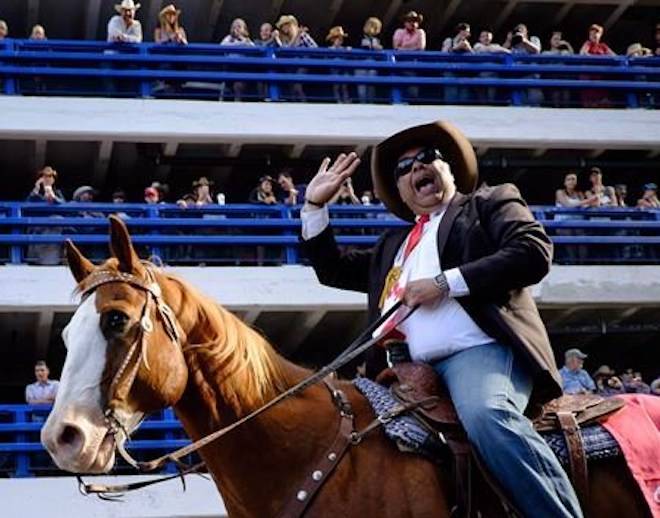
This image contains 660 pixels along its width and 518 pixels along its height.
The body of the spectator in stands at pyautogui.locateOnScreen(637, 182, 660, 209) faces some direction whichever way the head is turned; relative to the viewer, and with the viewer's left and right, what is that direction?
facing the viewer and to the left of the viewer

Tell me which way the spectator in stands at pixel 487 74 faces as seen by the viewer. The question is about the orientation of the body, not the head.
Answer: toward the camera

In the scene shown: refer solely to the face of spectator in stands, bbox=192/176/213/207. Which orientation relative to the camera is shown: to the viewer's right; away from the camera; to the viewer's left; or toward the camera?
toward the camera

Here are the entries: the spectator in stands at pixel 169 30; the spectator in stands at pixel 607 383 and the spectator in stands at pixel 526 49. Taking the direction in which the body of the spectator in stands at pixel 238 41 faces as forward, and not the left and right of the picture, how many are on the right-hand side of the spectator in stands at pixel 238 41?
1

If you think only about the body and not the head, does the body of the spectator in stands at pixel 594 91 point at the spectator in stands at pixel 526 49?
no

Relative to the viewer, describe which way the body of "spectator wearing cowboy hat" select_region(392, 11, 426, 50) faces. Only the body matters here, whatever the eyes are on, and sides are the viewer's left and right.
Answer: facing the viewer

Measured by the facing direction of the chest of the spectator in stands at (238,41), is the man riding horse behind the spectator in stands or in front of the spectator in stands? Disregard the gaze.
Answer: in front

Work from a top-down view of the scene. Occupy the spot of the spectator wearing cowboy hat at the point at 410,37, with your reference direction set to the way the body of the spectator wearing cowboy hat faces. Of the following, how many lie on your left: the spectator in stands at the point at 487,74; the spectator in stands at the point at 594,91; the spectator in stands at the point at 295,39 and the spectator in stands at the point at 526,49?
3

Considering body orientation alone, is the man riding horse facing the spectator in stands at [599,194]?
no

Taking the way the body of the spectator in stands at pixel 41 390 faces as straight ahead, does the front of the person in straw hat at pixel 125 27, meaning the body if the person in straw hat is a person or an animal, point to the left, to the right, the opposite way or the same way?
the same way

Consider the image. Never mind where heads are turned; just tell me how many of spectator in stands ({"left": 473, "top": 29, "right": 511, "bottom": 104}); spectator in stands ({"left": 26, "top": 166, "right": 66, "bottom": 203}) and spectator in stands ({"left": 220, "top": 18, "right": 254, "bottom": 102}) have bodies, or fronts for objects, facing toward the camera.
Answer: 3

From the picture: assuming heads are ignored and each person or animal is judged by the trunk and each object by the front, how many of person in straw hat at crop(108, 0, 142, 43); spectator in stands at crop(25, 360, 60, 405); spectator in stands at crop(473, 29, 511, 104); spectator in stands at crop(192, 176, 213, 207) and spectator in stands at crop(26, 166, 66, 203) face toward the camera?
5

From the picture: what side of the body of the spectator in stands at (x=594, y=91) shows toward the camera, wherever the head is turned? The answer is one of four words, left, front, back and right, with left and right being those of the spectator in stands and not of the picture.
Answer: front

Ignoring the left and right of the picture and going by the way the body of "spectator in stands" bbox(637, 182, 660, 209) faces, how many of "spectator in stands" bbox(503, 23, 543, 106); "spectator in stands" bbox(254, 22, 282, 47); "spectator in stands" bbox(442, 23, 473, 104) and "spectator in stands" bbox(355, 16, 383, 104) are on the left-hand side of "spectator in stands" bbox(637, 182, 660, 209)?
0

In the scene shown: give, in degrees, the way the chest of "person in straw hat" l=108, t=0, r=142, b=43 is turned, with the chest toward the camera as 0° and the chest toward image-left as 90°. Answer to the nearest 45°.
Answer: approximately 0°

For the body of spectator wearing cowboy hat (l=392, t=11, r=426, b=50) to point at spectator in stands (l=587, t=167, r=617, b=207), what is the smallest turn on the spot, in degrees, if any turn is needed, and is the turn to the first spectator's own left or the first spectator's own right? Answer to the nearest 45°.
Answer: approximately 45° to the first spectator's own left

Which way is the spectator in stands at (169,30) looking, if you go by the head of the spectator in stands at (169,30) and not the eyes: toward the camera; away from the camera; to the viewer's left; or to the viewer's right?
toward the camera

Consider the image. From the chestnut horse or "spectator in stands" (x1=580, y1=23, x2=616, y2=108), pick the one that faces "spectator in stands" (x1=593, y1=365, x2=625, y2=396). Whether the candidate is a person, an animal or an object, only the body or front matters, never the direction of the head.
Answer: "spectator in stands" (x1=580, y1=23, x2=616, y2=108)

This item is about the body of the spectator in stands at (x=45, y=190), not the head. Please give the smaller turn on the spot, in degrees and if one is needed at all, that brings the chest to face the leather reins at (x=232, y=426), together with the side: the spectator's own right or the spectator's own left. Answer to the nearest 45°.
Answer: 0° — they already face it

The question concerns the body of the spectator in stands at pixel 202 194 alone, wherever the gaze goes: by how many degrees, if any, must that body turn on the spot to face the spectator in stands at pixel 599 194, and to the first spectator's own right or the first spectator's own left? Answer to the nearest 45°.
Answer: approximately 90° to the first spectator's own left
